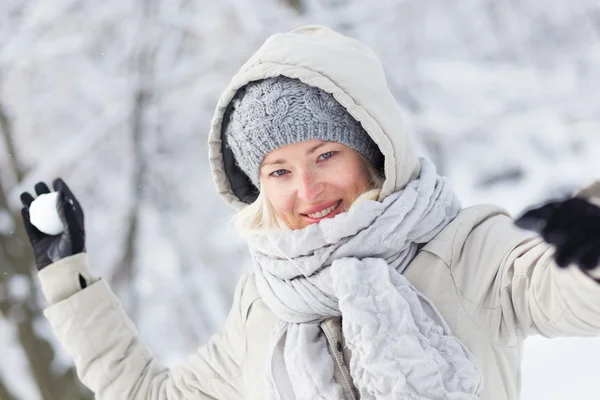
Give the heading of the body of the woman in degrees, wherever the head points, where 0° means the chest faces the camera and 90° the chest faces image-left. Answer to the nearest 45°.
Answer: approximately 0°
